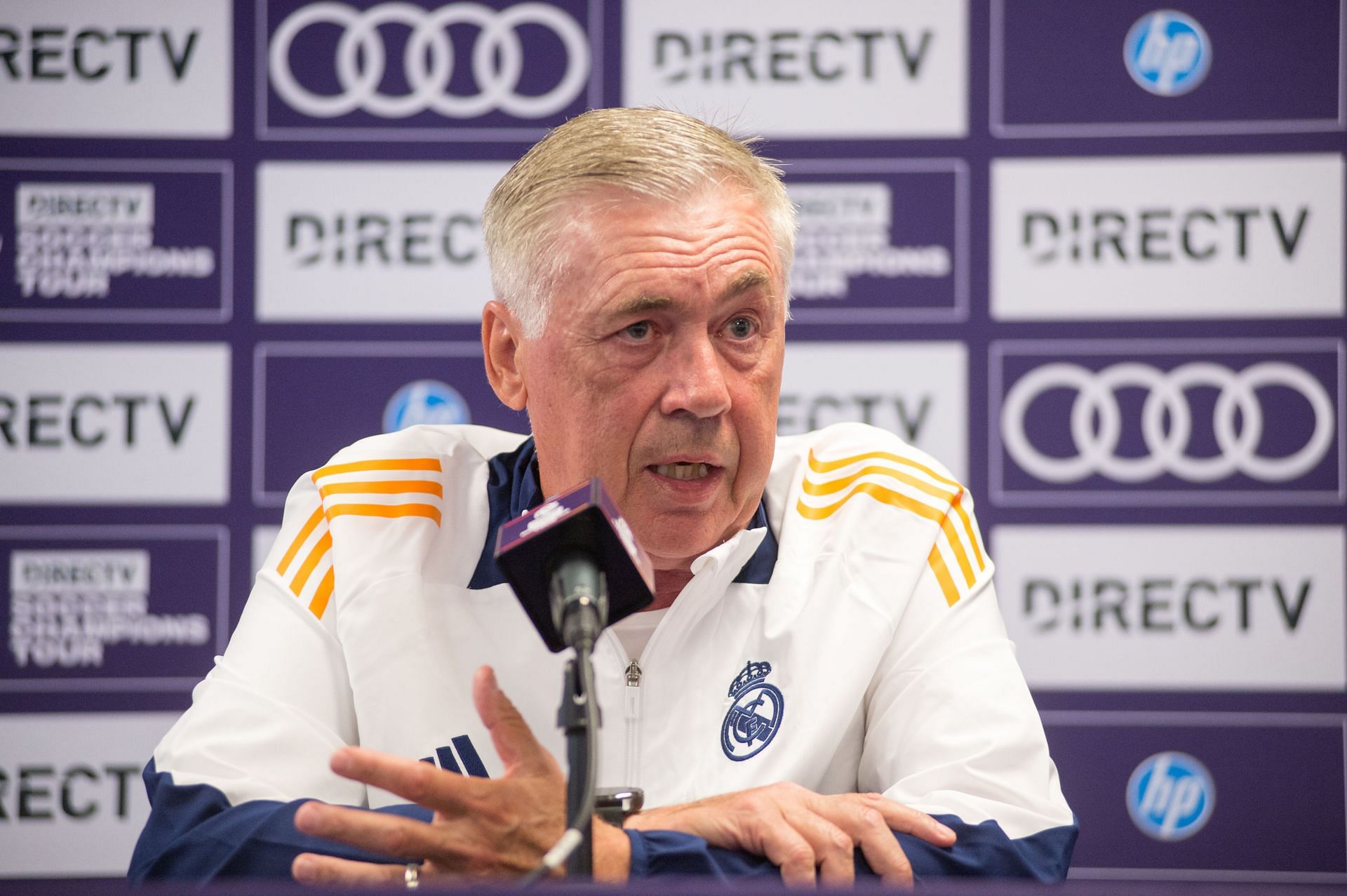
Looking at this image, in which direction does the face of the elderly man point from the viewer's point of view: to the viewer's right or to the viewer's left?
to the viewer's right

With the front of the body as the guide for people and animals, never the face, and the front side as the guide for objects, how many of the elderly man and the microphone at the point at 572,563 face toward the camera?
1

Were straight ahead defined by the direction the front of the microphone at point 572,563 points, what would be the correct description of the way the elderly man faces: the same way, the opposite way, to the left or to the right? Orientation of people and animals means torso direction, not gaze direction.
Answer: the opposite way

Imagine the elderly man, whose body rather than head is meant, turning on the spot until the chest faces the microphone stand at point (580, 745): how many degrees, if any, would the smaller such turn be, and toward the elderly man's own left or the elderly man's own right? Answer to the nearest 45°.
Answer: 0° — they already face it

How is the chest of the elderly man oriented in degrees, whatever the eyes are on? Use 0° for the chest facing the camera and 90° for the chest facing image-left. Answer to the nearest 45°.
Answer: approximately 0°

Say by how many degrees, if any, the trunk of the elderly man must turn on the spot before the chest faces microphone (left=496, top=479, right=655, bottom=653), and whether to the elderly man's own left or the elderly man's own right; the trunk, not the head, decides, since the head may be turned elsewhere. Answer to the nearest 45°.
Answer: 0° — they already face it

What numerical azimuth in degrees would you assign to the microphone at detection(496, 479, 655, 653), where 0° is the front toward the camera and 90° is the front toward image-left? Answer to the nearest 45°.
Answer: approximately 180°
